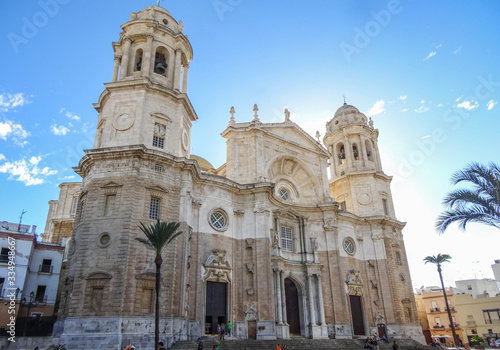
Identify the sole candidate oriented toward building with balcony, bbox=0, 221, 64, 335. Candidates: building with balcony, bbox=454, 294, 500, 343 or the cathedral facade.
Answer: building with balcony, bbox=454, 294, 500, 343

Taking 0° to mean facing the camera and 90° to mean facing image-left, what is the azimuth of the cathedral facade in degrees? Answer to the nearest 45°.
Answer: approximately 315°

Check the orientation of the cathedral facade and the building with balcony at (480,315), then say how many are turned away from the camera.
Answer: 0

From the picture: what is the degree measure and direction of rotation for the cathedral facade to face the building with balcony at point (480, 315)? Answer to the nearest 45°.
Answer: approximately 90° to its left

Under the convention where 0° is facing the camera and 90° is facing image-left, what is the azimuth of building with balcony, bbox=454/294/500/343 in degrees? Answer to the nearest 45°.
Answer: approximately 45°
